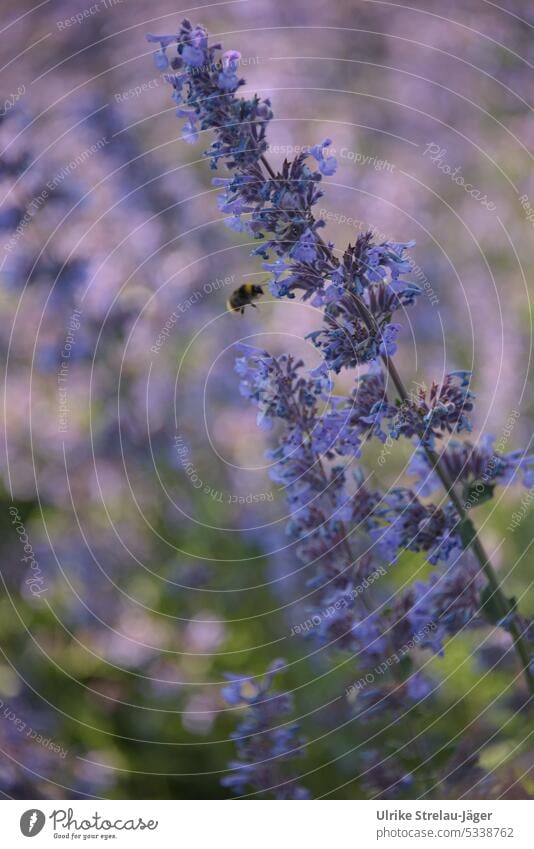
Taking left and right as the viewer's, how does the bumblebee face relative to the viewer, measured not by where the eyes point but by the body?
facing to the right of the viewer
